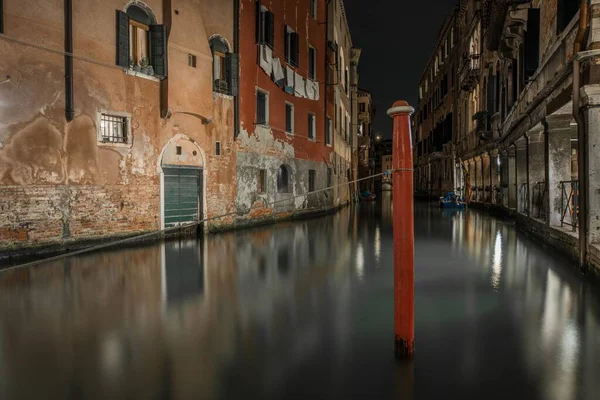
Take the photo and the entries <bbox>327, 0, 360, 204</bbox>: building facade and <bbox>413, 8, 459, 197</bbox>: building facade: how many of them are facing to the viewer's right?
1

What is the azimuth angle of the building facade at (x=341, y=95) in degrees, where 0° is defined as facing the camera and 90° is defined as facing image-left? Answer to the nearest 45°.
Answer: approximately 270°

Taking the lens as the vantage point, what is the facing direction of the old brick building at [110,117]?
facing the viewer and to the right of the viewer

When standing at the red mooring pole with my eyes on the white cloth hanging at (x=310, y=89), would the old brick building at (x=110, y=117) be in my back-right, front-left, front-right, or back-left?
front-left

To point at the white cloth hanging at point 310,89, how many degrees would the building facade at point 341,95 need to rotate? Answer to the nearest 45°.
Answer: approximately 90° to its right

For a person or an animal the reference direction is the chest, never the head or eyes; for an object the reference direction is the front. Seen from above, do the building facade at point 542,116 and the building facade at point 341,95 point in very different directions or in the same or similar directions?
very different directions

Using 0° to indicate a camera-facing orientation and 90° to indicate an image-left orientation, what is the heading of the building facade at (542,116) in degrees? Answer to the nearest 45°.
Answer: approximately 90°

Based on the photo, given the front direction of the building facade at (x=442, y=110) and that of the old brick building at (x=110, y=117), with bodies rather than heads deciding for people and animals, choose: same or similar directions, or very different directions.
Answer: very different directions

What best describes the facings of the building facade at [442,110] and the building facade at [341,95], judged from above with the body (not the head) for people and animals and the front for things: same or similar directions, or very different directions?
very different directions

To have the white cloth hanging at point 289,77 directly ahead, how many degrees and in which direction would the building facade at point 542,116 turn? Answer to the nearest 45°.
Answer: approximately 45° to its right

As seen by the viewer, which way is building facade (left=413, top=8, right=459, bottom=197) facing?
to the viewer's left

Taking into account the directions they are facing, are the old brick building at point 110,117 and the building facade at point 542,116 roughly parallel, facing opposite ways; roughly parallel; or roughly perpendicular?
roughly parallel, facing opposite ways
